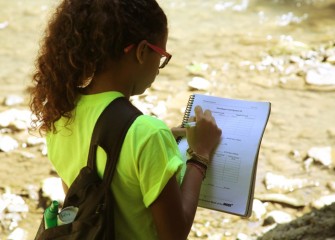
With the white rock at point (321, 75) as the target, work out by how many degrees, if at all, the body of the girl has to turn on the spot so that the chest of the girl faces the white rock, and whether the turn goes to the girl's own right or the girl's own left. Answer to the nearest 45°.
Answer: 0° — they already face it

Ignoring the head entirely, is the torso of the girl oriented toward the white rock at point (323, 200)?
yes

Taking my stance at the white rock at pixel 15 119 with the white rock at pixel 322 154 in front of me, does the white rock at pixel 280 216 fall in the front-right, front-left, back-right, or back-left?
front-right

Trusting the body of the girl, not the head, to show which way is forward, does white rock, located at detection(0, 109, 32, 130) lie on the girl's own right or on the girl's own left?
on the girl's own left

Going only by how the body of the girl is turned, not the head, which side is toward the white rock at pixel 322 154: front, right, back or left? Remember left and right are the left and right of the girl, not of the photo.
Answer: front

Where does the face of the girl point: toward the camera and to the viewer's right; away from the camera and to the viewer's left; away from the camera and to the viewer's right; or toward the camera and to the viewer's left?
away from the camera and to the viewer's right

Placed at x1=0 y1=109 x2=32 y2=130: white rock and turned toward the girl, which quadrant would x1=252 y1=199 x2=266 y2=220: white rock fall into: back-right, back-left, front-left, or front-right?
front-left

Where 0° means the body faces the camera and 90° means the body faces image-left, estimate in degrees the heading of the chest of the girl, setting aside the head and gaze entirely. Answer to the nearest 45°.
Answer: approximately 225°
